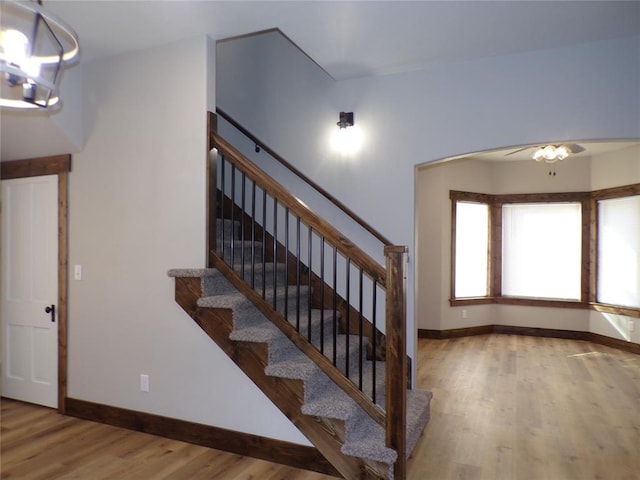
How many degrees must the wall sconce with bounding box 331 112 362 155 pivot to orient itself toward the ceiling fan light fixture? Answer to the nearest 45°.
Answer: approximately 135° to its left

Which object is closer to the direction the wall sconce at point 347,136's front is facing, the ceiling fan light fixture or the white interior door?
the white interior door

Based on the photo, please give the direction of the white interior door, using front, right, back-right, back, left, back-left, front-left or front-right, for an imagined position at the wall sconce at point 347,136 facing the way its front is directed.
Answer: right

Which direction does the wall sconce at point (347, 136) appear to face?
toward the camera
